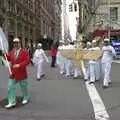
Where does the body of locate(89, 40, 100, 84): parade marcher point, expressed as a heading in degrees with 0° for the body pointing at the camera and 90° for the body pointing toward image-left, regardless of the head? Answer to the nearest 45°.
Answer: approximately 0°
